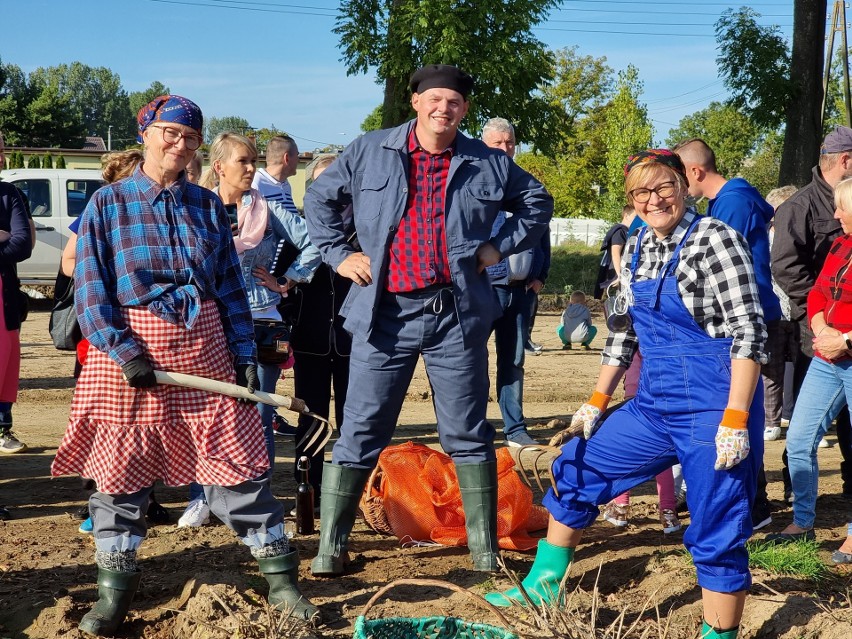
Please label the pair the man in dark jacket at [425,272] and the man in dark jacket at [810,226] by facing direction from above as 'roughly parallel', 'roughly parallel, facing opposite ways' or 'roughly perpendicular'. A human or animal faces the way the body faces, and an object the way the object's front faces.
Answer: roughly perpendicular

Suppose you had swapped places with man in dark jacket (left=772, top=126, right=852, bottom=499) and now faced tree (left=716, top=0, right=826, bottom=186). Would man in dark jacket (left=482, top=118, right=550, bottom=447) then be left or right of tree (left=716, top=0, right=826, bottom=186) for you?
left

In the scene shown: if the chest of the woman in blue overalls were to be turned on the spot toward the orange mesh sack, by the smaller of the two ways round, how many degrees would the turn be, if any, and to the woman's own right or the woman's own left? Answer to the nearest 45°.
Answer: approximately 90° to the woman's own right

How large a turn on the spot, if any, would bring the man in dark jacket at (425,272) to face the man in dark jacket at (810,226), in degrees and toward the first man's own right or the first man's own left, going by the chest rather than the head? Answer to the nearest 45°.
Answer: approximately 135° to the first man's own left

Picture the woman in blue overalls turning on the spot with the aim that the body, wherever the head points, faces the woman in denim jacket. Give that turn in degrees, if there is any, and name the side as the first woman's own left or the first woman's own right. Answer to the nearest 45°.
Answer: approximately 90° to the first woman's own right

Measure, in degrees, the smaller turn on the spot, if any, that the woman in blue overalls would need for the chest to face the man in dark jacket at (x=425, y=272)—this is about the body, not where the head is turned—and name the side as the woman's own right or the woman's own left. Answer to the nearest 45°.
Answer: approximately 90° to the woman's own right
